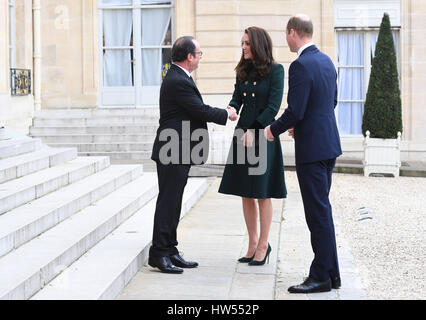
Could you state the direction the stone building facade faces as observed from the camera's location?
facing the viewer

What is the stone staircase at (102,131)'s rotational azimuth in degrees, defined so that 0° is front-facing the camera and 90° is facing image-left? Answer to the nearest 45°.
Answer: approximately 0°

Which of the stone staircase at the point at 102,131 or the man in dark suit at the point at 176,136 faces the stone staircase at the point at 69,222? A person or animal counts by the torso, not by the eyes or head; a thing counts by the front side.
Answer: the stone staircase at the point at 102,131

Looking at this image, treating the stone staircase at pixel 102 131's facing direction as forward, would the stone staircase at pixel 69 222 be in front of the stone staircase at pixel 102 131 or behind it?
in front

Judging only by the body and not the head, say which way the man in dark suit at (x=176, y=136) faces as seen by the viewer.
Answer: to the viewer's right

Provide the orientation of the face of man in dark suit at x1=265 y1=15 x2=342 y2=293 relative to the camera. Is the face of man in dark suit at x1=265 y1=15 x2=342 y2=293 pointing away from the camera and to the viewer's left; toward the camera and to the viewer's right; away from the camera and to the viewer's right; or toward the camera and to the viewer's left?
away from the camera and to the viewer's left

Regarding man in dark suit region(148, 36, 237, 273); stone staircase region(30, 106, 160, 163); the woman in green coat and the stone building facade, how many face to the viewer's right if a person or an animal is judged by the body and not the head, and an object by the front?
1

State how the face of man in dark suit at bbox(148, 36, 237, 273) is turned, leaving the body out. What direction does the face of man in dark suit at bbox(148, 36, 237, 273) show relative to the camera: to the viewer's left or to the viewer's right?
to the viewer's right

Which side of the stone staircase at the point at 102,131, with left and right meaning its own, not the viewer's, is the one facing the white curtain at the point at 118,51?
back

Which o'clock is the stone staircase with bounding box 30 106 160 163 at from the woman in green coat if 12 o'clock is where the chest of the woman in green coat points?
The stone staircase is roughly at 4 o'clock from the woman in green coat.

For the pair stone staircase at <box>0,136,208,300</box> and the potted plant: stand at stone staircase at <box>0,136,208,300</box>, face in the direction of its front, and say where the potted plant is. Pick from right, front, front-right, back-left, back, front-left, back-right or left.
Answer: left

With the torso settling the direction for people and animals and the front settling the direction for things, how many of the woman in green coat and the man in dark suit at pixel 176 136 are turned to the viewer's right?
1

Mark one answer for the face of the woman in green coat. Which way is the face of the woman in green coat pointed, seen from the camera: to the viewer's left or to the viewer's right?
to the viewer's left

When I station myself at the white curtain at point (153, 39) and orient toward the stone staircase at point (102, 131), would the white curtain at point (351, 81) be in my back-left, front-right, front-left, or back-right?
back-left

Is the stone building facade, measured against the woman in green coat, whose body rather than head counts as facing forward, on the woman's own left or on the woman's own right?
on the woman's own right

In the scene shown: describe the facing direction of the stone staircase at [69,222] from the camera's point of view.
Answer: facing the viewer and to the right of the viewer

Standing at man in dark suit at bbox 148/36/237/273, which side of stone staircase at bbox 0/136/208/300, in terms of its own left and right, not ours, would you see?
front

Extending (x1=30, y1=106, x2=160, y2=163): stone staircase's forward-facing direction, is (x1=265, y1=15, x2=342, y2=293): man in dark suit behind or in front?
in front

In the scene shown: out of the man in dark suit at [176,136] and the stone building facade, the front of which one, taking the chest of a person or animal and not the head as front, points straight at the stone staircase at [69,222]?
the stone building facade

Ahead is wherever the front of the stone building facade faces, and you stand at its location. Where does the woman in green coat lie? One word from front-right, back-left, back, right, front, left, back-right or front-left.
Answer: front

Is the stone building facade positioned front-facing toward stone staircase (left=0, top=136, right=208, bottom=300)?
yes
